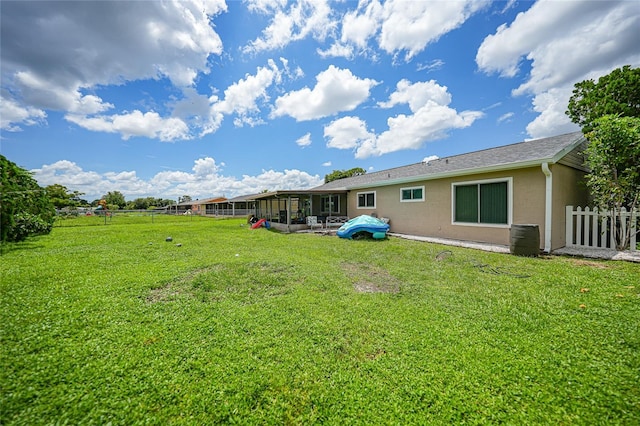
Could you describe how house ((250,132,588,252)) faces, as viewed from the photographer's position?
facing away from the viewer and to the right of the viewer

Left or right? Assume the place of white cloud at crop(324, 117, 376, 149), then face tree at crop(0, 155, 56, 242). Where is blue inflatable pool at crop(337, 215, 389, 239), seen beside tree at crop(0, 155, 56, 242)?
left

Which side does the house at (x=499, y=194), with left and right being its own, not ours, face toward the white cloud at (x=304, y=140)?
left

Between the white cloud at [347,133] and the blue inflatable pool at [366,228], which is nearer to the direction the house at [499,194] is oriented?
the white cloud

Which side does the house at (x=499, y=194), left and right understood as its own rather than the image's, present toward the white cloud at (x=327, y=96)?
left

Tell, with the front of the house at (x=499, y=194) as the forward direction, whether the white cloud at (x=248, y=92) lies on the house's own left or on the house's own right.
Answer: on the house's own left

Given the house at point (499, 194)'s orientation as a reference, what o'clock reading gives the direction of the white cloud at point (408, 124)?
The white cloud is roughly at 10 o'clock from the house.
